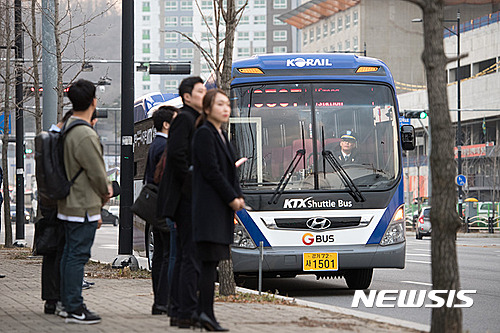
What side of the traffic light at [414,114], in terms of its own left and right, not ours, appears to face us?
front

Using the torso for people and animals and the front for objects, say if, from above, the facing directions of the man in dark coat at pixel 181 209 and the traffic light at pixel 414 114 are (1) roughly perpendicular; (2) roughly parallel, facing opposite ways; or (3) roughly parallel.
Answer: roughly perpendicular

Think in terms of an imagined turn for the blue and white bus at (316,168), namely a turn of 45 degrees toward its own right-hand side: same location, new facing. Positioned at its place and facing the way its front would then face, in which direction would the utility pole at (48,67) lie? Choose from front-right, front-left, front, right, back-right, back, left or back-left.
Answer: right

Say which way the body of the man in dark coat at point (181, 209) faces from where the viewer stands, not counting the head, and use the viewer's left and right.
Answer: facing to the right of the viewer

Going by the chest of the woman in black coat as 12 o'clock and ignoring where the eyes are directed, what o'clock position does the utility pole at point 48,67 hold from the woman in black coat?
The utility pole is roughly at 7 o'clock from the woman in black coat.

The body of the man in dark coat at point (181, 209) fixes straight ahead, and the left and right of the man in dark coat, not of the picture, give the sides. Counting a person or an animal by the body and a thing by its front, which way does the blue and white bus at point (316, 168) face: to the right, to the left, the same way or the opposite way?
to the right

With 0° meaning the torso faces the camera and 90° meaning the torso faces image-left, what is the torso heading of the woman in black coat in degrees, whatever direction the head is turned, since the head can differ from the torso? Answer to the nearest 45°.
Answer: approximately 315°

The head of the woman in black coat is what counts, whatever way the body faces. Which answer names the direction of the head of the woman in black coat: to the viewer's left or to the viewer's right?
to the viewer's right

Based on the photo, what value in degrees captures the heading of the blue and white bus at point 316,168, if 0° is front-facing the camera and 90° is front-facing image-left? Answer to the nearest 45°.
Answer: approximately 0°

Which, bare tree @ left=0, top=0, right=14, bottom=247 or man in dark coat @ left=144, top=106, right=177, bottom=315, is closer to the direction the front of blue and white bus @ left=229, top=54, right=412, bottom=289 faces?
the man in dark coat

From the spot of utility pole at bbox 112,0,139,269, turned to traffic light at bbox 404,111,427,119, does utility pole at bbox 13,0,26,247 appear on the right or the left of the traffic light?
left

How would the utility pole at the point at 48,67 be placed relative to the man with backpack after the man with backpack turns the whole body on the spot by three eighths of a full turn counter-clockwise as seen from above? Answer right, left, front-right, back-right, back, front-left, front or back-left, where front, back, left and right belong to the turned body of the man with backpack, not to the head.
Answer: front-right
